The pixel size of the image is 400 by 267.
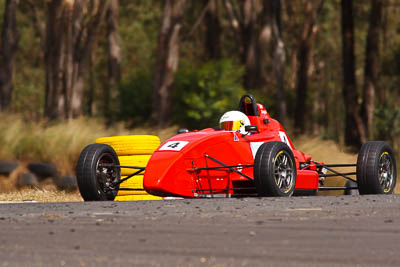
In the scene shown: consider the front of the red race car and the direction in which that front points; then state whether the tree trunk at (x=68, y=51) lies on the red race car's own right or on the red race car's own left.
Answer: on the red race car's own right

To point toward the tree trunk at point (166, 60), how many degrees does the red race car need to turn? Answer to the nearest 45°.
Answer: approximately 135° to its right

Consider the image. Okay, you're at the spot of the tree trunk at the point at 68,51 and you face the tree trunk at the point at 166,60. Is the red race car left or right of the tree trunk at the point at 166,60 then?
right

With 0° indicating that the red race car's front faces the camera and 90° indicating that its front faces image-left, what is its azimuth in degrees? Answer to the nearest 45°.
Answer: approximately 45°
